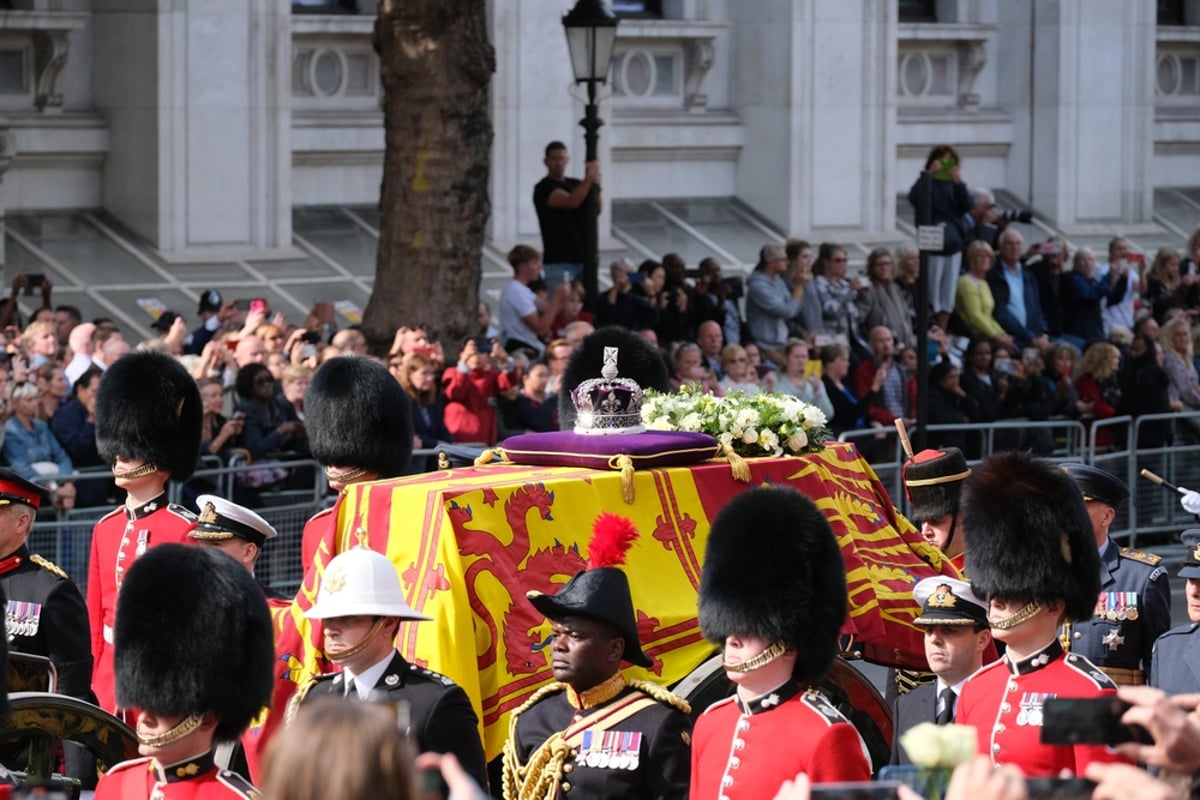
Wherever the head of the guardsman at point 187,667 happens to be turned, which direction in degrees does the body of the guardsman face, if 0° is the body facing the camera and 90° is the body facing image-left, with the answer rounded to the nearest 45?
approximately 45°

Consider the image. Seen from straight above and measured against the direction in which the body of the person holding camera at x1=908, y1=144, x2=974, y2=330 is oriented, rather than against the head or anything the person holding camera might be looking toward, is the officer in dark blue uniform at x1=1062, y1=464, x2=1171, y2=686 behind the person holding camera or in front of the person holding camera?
in front

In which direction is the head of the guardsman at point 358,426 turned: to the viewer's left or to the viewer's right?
to the viewer's left

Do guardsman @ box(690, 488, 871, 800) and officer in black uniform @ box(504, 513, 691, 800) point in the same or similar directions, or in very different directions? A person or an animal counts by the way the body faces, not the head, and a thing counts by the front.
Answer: same or similar directions

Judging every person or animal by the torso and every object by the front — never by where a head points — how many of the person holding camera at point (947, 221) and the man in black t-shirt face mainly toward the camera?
2

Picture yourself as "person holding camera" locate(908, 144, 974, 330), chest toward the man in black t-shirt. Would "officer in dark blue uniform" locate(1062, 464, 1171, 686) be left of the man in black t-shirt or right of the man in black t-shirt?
left

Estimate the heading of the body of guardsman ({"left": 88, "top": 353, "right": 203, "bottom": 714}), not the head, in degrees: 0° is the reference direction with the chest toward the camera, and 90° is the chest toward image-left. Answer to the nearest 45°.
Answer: approximately 45°

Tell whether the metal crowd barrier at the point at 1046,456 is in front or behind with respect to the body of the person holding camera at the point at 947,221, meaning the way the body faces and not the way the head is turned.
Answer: in front

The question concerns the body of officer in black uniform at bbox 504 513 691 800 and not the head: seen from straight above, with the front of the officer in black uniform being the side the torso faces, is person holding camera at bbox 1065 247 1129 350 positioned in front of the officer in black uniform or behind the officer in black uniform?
behind

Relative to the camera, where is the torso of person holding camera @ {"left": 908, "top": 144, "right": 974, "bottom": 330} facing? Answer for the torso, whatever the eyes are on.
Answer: toward the camera

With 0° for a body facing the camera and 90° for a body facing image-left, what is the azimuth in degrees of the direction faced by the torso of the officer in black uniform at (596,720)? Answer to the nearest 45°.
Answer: approximately 45°

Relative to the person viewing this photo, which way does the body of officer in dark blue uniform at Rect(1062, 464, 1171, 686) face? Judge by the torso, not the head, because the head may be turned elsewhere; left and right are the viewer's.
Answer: facing the viewer and to the left of the viewer

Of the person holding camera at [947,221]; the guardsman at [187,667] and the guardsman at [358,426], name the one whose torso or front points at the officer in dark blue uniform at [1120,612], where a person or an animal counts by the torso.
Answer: the person holding camera

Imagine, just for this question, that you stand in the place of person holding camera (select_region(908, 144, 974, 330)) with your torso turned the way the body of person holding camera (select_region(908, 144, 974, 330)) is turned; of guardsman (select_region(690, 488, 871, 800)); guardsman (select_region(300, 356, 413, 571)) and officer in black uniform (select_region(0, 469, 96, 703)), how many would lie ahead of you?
3
